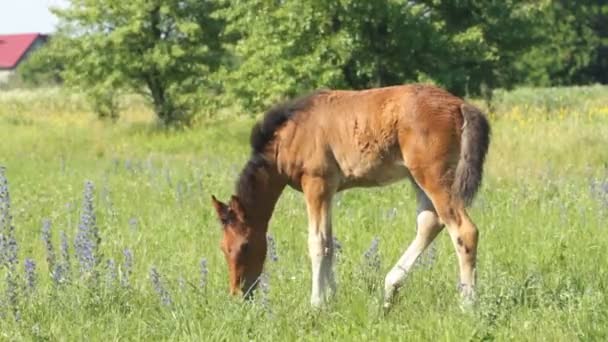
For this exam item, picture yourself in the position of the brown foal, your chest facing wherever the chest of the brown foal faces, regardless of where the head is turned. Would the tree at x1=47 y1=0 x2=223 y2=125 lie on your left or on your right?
on your right

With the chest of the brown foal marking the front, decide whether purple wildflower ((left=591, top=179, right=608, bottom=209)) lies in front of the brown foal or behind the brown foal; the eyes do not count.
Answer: behind

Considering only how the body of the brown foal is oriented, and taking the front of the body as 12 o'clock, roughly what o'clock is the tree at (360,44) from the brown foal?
The tree is roughly at 3 o'clock from the brown foal.

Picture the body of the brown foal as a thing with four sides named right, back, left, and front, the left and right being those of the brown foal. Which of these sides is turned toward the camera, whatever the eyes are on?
left

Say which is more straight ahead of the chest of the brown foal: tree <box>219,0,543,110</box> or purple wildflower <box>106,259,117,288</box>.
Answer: the purple wildflower

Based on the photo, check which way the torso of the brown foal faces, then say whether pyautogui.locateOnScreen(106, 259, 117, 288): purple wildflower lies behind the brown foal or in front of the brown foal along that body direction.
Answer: in front

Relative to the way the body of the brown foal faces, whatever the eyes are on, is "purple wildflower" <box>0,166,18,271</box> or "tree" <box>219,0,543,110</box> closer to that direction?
the purple wildflower

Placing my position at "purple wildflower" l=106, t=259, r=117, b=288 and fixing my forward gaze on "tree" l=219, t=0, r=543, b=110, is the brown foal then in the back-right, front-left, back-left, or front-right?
front-right

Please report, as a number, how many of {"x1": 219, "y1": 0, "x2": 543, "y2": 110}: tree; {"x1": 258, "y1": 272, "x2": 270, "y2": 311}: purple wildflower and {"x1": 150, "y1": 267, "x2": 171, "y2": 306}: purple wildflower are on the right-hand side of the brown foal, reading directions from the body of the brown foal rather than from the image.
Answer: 1

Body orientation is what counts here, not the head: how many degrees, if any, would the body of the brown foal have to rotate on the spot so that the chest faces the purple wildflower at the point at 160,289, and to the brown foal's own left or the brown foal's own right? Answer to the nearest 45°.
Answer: approximately 45° to the brown foal's own left

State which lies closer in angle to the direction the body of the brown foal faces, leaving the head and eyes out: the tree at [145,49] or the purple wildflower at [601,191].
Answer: the tree
